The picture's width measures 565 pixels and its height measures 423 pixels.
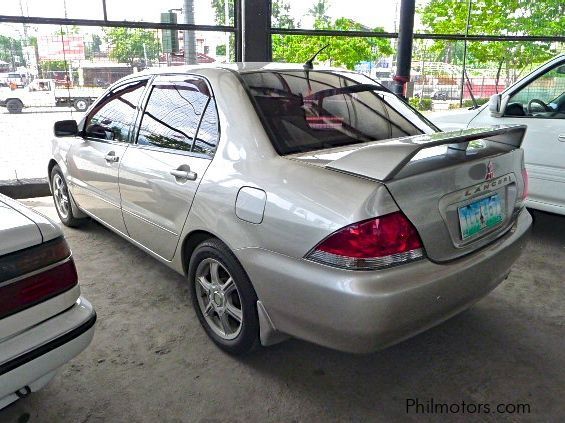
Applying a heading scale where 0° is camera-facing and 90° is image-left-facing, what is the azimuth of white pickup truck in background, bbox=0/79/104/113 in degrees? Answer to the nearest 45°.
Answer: approximately 90°

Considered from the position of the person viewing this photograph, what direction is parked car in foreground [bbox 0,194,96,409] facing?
facing away from the viewer and to the left of the viewer

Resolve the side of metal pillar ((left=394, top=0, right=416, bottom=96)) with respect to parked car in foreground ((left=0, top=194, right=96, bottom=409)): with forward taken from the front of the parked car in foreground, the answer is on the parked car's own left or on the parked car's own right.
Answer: on the parked car's own right

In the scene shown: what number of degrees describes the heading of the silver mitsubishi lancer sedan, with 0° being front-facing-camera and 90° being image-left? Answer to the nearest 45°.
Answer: approximately 135°

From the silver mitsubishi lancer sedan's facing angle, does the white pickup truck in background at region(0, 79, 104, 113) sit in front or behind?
in front

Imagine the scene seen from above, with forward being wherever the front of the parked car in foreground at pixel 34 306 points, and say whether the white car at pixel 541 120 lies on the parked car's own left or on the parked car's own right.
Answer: on the parked car's own right

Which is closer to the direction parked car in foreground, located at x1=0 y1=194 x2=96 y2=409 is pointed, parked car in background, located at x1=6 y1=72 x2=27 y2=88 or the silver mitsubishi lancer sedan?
the parked car in background

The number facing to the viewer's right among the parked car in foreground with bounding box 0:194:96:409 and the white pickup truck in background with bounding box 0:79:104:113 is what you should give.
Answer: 0

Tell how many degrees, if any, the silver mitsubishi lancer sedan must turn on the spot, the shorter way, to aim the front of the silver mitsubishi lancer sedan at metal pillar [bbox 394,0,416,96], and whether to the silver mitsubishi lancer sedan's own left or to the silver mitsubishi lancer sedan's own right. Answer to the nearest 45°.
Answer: approximately 45° to the silver mitsubishi lancer sedan's own right

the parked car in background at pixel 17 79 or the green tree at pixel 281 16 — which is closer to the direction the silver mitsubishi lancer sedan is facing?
the parked car in background

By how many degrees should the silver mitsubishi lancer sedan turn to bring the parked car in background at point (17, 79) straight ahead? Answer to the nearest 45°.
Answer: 0° — it already faces it
